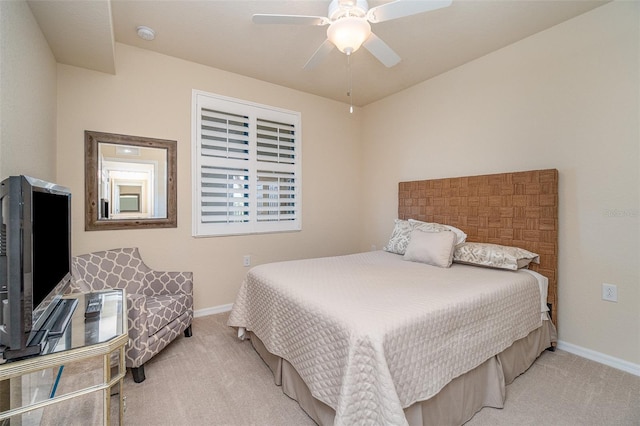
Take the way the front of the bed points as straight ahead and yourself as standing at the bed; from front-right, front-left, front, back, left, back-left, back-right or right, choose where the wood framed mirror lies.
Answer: front-right

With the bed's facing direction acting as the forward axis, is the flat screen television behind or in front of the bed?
in front

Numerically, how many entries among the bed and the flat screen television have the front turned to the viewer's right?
1

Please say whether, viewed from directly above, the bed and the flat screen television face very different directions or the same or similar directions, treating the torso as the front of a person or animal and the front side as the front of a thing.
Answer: very different directions

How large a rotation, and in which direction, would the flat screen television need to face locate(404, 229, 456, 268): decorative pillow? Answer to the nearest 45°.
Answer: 0° — it already faces it

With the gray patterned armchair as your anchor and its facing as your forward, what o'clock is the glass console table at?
The glass console table is roughly at 2 o'clock from the gray patterned armchair.

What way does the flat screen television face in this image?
to the viewer's right

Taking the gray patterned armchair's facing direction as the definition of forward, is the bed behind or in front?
in front

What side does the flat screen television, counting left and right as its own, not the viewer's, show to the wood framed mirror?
left
